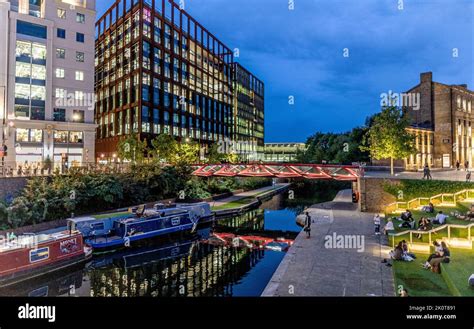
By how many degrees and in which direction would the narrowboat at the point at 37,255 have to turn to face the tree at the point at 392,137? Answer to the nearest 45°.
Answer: approximately 45° to its right

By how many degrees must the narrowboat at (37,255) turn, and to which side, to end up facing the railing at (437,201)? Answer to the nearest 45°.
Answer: approximately 45° to its right

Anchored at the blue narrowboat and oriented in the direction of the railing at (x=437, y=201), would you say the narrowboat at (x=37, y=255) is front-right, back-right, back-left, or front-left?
back-right

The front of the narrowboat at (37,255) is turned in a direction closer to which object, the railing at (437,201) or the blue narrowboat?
the blue narrowboat

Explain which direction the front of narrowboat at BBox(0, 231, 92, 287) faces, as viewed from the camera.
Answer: facing away from the viewer and to the right of the viewer

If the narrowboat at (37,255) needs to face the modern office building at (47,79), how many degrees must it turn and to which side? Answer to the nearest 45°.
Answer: approximately 45° to its left
